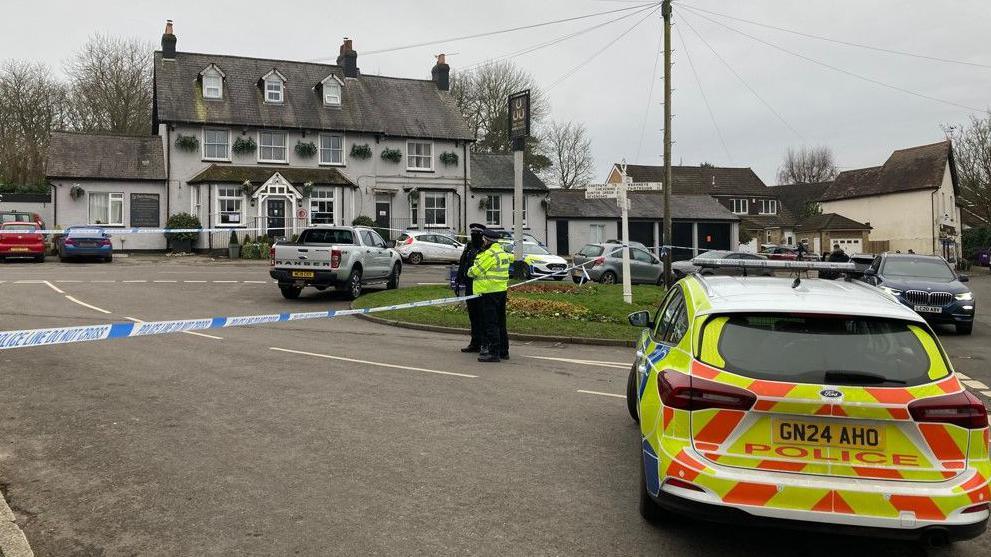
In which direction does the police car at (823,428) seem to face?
away from the camera

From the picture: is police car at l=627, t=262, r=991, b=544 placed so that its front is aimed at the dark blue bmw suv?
yes

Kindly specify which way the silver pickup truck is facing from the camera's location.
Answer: facing away from the viewer and to the right of the viewer

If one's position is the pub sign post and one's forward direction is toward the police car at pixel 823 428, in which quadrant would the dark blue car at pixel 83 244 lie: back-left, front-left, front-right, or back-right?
back-right

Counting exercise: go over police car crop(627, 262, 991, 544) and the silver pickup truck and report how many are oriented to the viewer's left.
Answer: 0

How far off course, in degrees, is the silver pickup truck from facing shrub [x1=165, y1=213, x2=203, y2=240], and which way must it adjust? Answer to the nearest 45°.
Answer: approximately 45° to its left

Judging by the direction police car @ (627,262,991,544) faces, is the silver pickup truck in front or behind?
in front

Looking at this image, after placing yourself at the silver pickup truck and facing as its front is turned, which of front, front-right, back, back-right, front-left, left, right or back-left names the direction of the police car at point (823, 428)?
back-right
